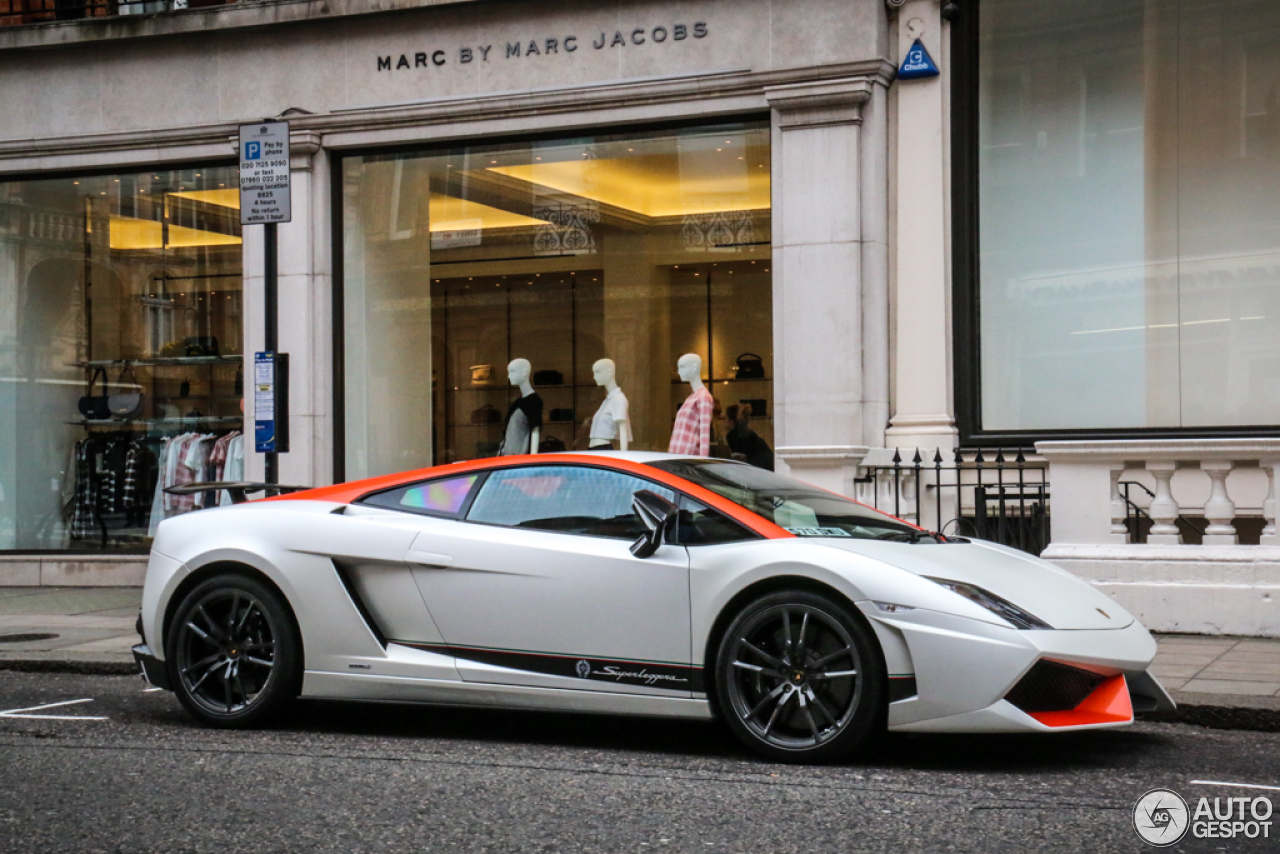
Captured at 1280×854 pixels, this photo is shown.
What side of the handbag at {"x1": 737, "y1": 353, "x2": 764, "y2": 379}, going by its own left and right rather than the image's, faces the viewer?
front

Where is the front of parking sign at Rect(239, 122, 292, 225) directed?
toward the camera

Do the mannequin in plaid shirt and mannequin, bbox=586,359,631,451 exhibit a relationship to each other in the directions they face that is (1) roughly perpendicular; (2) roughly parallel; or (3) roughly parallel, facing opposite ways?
roughly parallel

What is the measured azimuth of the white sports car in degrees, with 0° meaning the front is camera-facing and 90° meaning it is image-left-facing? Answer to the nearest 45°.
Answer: approximately 315°

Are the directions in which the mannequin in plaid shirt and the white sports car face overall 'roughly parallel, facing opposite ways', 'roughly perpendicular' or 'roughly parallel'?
roughly parallel, facing opposite ways

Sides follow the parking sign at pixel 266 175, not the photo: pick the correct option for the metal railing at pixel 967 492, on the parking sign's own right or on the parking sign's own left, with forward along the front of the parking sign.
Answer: on the parking sign's own left

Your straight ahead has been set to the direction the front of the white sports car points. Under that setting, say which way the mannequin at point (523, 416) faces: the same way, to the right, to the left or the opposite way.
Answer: to the right

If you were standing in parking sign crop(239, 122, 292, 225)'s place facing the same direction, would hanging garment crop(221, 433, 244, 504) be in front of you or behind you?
behind

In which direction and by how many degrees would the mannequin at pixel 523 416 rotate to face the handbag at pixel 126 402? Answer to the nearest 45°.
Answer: approximately 90° to its right

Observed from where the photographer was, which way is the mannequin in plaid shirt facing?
facing the viewer and to the left of the viewer

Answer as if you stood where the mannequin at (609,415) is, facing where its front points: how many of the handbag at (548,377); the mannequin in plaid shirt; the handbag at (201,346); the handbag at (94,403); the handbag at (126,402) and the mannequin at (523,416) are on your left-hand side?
1

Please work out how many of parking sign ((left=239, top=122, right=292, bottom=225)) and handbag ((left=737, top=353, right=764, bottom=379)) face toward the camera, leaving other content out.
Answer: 2
